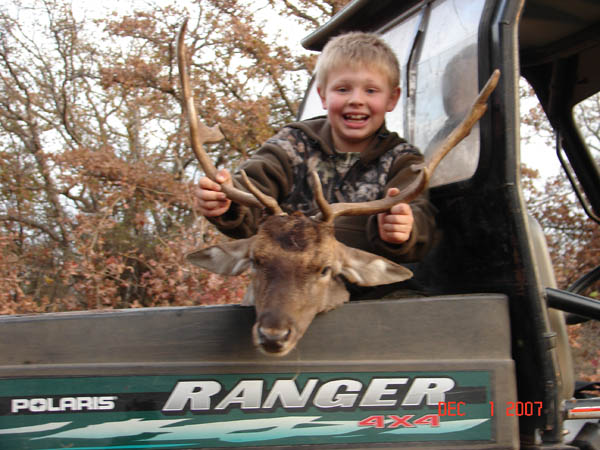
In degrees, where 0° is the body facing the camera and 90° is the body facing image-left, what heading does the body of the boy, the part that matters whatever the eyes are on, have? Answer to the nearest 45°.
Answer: approximately 0°

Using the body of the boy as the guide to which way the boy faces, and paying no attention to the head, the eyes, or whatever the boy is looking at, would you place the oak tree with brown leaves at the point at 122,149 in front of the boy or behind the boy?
behind
